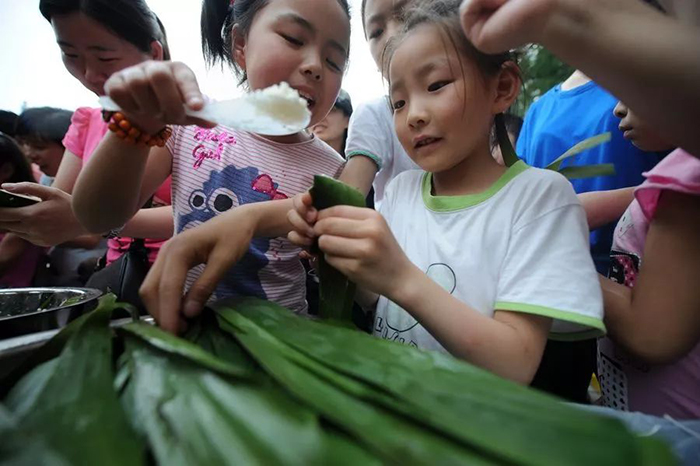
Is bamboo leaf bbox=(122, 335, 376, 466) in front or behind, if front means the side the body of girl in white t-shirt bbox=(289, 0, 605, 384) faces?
in front

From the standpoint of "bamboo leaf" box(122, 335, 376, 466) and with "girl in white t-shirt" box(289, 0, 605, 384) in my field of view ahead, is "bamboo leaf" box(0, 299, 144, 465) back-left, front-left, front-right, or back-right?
back-left

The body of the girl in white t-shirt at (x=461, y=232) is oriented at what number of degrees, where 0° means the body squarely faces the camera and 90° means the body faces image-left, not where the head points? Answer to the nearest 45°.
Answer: approximately 45°

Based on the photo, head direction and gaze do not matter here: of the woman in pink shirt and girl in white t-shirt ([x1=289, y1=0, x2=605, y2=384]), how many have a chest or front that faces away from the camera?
0

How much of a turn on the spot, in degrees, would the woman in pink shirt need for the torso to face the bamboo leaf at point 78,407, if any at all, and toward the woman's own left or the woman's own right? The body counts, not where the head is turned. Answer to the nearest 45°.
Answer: approximately 45° to the woman's own left

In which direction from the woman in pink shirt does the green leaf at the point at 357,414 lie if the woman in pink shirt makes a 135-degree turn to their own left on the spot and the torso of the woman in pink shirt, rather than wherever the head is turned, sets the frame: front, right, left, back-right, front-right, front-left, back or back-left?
right

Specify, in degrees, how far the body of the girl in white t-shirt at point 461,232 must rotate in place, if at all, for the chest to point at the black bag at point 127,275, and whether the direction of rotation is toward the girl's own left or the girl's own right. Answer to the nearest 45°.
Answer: approximately 45° to the girl's own right

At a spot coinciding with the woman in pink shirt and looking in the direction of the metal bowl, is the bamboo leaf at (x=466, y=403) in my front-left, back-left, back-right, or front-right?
front-left

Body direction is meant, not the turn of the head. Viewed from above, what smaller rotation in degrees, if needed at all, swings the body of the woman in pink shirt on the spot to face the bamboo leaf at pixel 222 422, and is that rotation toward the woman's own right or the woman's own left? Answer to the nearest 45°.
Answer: approximately 45° to the woman's own left

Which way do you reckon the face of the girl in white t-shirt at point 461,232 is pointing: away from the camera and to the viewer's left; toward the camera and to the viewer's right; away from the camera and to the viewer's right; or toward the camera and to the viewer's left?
toward the camera and to the viewer's left

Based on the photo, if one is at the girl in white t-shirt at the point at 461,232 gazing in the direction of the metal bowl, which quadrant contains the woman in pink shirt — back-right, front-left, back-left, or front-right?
front-right
